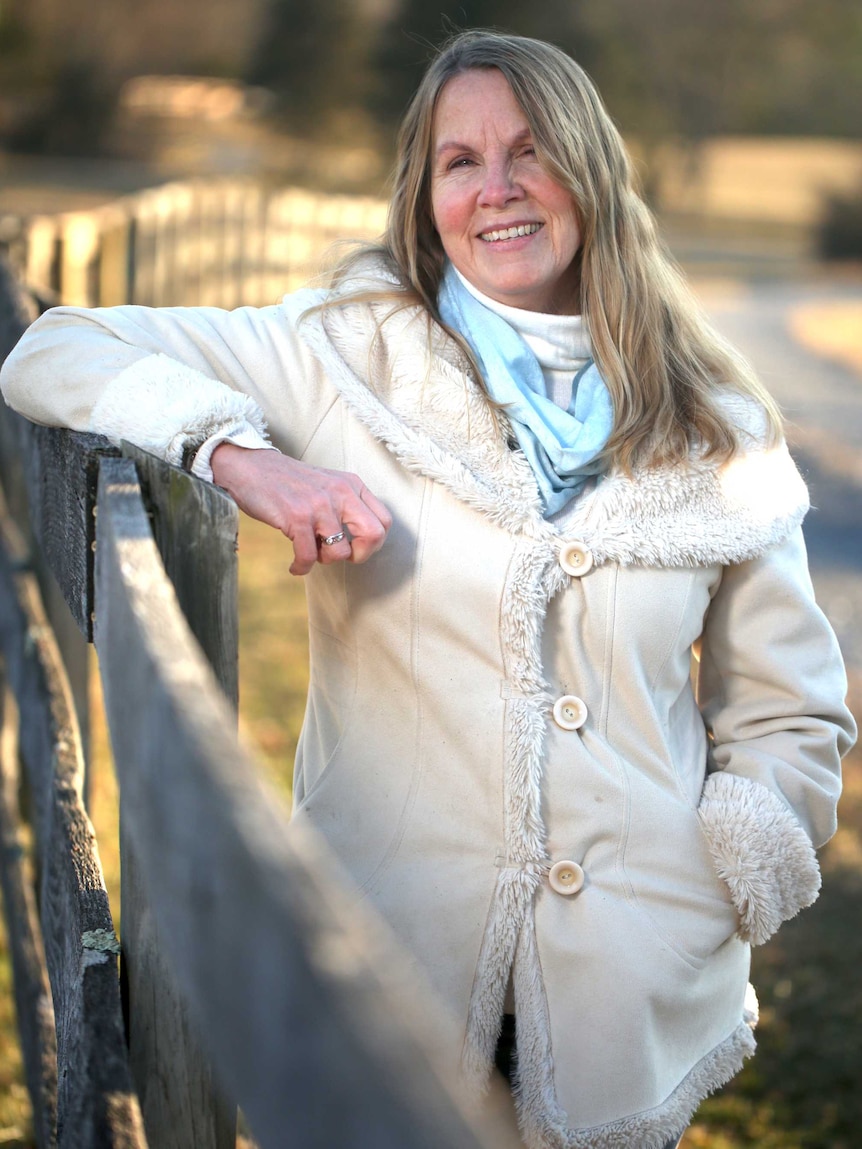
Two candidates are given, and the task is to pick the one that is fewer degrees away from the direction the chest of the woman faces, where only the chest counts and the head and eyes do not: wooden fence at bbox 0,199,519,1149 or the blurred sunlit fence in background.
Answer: the wooden fence

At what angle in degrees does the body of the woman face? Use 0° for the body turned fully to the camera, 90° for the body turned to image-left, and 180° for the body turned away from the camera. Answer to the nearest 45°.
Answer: approximately 0°

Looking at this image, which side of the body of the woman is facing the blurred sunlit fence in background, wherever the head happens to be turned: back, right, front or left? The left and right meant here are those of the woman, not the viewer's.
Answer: back
